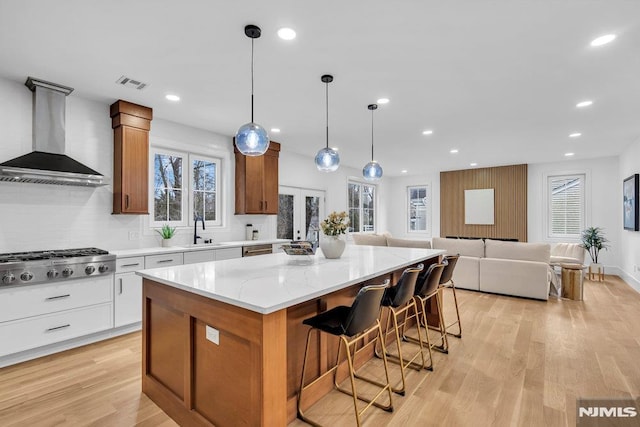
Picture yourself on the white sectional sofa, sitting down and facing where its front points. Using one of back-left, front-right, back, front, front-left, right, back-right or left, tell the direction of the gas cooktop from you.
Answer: back-left

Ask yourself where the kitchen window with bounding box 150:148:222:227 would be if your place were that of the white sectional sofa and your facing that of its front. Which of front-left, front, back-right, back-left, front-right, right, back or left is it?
back-left

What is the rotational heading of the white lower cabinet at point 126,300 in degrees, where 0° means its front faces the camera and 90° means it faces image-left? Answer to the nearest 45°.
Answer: approximately 315°

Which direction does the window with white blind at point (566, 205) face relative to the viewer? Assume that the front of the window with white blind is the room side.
toward the camera

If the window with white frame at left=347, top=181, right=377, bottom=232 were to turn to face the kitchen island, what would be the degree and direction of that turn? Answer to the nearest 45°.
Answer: approximately 45° to its right

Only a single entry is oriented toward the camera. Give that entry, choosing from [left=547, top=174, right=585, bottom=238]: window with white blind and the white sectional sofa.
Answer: the window with white blind

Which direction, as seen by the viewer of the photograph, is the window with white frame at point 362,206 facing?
facing the viewer and to the right of the viewer

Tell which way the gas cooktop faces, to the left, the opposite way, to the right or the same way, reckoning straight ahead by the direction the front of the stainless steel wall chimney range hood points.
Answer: the same way

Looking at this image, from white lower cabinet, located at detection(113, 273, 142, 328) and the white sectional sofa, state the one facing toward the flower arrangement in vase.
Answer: the white lower cabinet

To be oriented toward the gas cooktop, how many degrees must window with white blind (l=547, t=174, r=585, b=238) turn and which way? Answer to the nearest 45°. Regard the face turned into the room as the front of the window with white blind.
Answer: approximately 45° to its right

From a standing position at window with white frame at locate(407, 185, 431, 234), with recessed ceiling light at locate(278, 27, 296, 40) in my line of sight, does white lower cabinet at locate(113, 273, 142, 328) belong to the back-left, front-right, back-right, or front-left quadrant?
front-right

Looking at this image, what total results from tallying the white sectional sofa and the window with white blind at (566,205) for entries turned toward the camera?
1

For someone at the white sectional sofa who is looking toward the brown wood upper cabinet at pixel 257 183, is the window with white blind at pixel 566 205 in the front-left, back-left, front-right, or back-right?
back-right

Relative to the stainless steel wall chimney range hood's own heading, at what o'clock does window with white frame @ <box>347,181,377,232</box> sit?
The window with white frame is roughly at 10 o'clock from the stainless steel wall chimney range hood.

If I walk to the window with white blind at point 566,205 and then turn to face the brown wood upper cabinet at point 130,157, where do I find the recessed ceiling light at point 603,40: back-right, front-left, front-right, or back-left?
front-left

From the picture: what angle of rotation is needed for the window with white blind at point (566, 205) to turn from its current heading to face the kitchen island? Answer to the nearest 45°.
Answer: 0° — it already faces it

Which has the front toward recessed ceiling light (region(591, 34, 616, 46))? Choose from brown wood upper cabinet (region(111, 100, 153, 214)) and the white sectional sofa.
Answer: the brown wood upper cabinet

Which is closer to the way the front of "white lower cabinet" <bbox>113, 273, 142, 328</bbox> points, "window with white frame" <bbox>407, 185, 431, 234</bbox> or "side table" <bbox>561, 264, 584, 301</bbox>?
the side table
